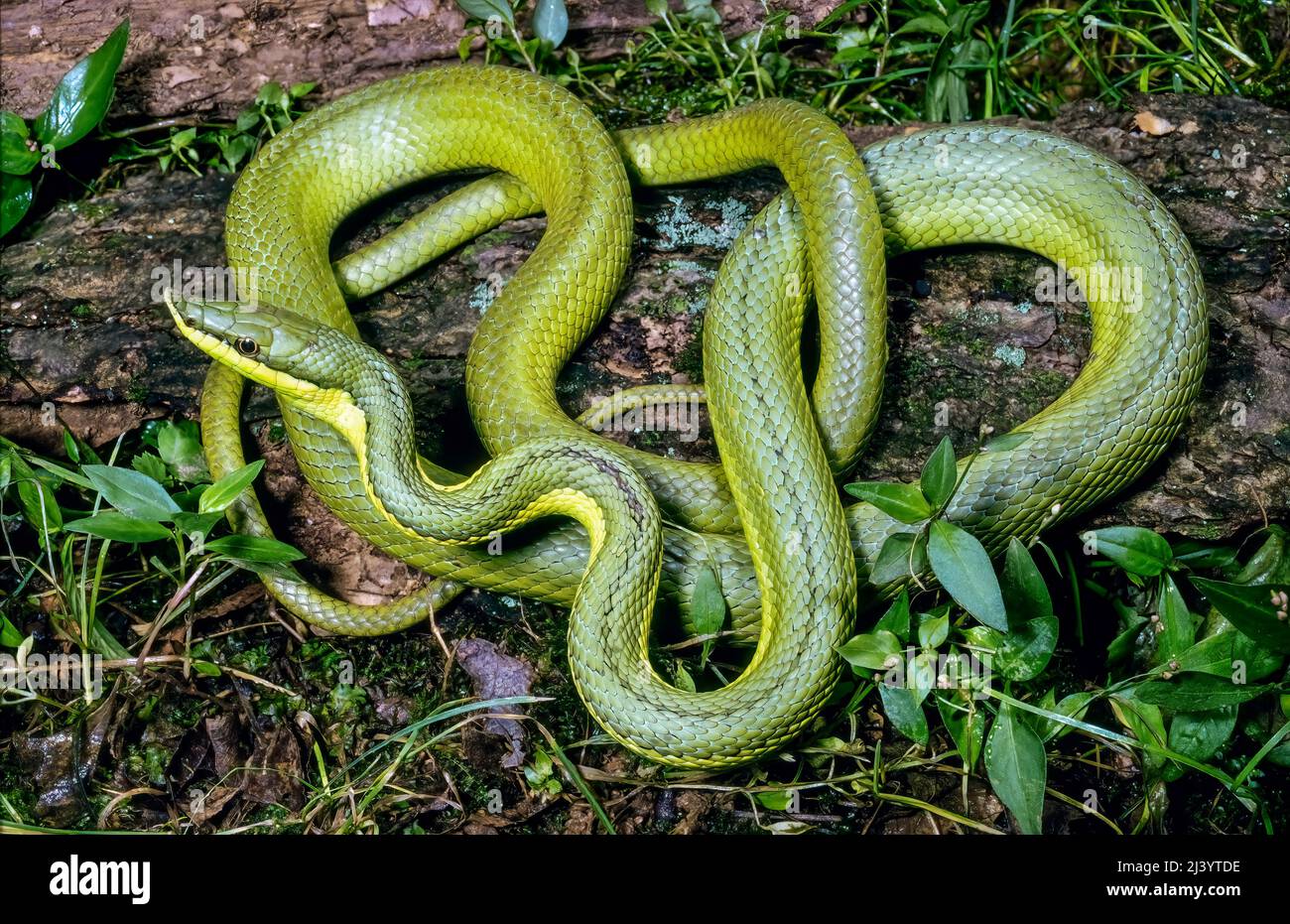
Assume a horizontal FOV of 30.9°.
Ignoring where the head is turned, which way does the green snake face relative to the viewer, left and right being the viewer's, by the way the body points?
facing to the left of the viewer

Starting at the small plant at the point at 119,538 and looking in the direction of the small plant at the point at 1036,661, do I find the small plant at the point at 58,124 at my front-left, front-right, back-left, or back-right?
back-left
